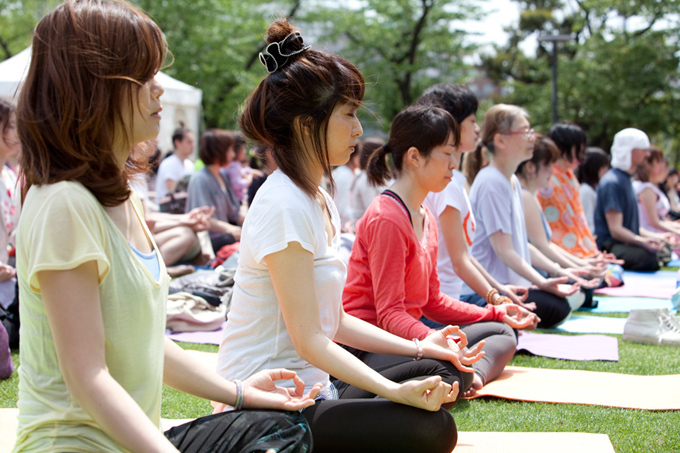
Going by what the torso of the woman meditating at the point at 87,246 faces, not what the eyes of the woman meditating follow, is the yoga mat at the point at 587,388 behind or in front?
in front

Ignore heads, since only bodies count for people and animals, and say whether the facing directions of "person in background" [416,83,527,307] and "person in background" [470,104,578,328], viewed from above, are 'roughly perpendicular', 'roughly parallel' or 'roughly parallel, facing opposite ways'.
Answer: roughly parallel

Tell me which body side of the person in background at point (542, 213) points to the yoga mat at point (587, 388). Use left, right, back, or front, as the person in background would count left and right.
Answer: right

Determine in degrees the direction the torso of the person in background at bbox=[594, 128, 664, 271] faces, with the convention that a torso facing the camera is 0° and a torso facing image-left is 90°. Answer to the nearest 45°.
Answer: approximately 270°

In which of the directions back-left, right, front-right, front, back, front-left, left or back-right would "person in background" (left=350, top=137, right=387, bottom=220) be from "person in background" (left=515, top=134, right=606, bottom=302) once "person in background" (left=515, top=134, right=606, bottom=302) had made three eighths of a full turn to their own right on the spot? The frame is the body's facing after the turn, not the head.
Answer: right

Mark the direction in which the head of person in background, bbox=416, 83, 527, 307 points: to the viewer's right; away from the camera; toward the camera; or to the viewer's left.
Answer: to the viewer's right

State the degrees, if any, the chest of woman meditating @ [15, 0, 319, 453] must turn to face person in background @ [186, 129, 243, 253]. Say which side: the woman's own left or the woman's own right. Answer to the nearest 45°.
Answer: approximately 90° to the woman's own left

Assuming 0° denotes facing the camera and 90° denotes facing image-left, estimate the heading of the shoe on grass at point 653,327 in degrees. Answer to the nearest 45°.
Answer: approximately 270°

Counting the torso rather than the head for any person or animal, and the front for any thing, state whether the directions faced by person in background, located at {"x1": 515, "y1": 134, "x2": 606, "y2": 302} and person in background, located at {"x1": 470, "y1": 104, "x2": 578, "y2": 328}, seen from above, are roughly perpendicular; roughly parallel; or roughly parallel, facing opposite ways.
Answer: roughly parallel
